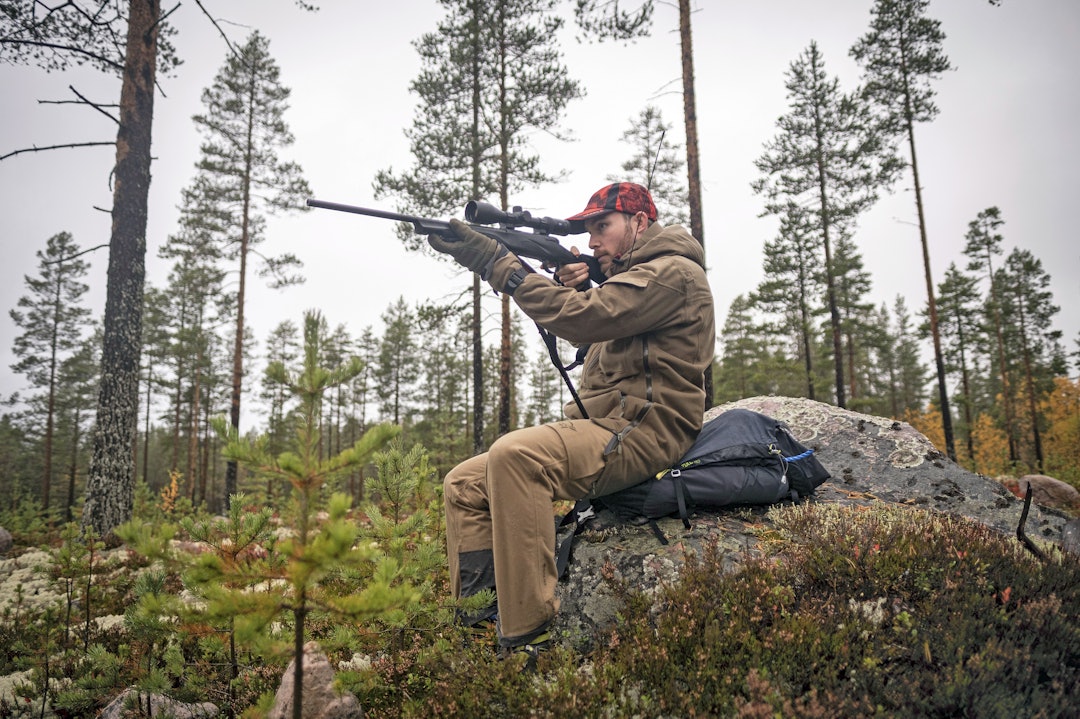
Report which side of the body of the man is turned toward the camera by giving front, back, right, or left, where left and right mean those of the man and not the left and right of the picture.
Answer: left

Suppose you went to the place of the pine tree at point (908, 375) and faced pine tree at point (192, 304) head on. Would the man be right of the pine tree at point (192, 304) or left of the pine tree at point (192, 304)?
left

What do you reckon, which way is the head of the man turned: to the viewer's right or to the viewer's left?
to the viewer's left

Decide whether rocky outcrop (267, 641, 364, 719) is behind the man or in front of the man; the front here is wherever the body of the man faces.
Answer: in front

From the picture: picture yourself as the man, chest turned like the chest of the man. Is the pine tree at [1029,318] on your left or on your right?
on your right

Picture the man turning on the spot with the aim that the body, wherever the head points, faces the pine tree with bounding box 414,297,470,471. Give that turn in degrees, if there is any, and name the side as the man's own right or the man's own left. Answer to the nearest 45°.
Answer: approximately 90° to the man's own right
